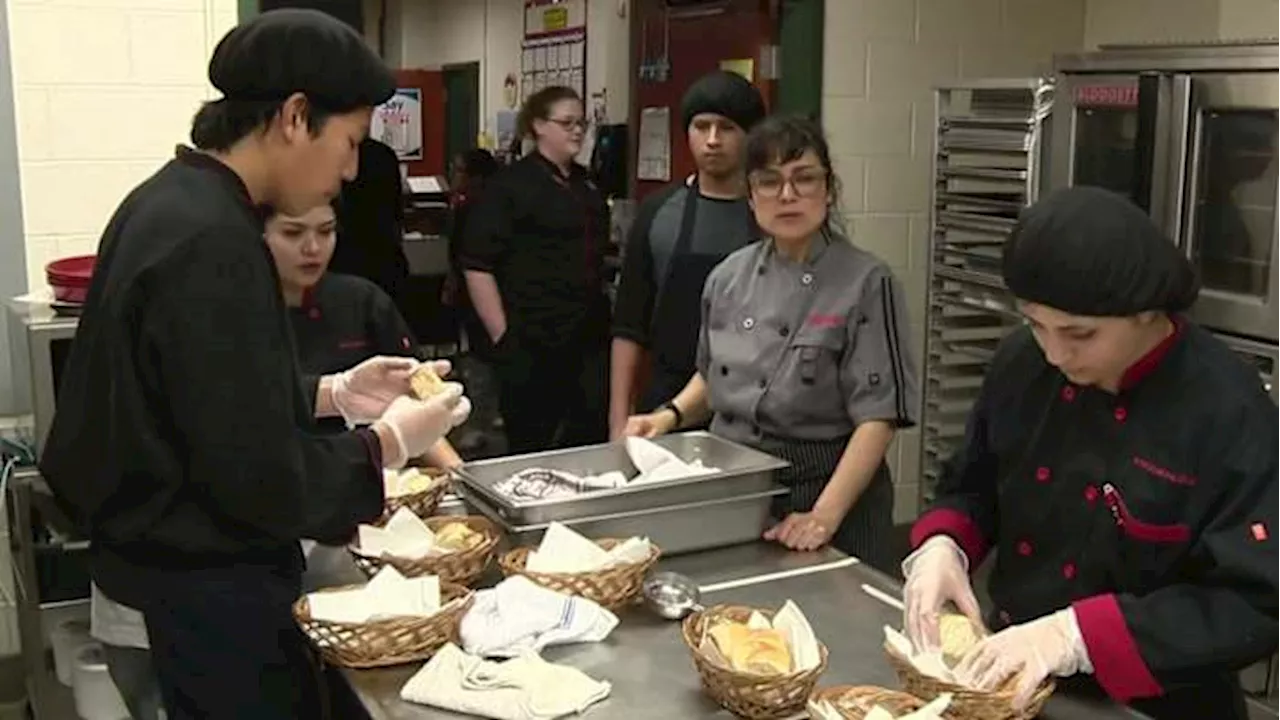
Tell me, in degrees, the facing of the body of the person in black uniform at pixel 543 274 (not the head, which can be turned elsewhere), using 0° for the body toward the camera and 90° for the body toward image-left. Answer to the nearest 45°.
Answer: approximately 315°

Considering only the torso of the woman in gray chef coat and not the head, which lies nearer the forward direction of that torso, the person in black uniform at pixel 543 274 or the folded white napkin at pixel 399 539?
the folded white napkin

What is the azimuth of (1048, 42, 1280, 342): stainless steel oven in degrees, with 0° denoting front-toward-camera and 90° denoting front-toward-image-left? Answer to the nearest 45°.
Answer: approximately 45°

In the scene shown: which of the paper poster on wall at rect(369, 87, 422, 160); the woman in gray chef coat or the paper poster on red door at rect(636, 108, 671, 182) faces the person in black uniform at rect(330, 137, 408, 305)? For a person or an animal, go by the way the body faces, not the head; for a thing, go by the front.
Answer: the paper poster on wall at rect(369, 87, 422, 160)

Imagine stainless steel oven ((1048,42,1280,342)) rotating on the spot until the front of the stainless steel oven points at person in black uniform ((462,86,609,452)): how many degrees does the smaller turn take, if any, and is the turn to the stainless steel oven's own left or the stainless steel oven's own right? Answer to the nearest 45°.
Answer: approximately 45° to the stainless steel oven's own right

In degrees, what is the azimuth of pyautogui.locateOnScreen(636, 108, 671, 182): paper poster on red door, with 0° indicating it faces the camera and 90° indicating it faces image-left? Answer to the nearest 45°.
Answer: approximately 0°

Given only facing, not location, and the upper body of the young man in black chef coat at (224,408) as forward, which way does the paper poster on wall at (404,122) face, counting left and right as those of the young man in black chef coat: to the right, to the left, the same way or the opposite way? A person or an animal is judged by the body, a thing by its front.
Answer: to the right

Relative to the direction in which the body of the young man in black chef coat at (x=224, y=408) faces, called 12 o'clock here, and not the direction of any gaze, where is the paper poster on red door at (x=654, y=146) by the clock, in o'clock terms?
The paper poster on red door is roughly at 10 o'clock from the young man in black chef coat.

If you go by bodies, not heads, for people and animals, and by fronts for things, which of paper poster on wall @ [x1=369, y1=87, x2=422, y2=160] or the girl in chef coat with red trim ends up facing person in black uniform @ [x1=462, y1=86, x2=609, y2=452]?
the paper poster on wall
